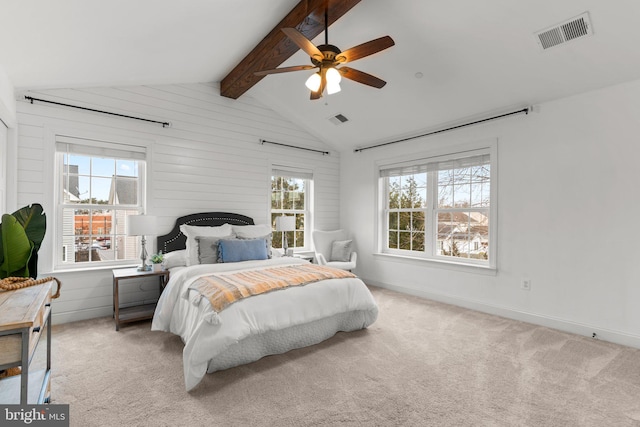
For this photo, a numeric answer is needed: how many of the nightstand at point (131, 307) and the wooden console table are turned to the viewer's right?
1

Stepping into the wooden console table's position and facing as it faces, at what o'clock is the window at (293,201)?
The window is roughly at 11 o'clock from the wooden console table.

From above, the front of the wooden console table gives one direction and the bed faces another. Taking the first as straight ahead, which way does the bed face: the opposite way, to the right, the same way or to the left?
to the right

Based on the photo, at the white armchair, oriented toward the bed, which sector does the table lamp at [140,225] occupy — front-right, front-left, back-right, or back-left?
front-right

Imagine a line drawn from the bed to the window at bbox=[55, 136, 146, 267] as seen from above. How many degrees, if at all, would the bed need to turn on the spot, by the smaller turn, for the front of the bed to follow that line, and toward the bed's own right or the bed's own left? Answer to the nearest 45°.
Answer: approximately 180°

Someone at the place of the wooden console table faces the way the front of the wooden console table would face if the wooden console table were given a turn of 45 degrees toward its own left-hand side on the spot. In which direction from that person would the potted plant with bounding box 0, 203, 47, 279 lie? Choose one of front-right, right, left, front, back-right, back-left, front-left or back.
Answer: front-left

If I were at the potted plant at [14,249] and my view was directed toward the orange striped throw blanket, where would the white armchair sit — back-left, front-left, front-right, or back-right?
front-left

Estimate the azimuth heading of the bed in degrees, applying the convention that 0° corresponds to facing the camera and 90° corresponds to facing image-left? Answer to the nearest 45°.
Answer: approximately 315°

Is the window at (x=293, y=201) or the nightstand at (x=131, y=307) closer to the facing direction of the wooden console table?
the window

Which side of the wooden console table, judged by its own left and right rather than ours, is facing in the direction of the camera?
right

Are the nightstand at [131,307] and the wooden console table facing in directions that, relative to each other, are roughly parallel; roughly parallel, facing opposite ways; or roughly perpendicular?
roughly perpendicular

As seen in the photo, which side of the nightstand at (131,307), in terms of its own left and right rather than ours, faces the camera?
front
